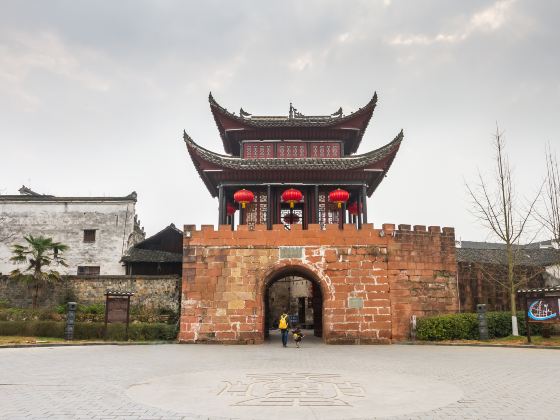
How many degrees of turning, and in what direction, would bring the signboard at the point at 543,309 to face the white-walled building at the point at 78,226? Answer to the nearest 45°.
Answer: approximately 90° to its right

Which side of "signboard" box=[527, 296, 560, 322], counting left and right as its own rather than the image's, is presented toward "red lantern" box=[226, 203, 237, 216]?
right

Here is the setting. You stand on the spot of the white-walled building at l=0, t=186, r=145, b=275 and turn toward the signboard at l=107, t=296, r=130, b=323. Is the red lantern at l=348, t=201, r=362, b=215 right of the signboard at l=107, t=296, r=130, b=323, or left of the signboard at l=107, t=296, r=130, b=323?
left

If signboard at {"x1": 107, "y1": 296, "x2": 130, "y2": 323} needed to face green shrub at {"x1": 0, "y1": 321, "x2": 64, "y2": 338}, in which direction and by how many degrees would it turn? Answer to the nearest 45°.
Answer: approximately 135° to its right

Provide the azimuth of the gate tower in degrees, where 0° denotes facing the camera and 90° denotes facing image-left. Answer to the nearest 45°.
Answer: approximately 0°

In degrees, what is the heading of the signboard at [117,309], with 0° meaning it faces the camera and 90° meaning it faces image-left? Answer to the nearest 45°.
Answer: approximately 0°

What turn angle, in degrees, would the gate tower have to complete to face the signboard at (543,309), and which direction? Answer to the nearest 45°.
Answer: approximately 45° to its left

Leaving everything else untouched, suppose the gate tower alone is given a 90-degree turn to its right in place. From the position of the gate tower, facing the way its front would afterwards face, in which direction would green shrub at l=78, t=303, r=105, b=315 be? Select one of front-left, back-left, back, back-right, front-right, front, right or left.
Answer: front

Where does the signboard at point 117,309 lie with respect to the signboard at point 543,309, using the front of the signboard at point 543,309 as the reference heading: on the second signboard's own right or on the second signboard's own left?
on the second signboard's own right
